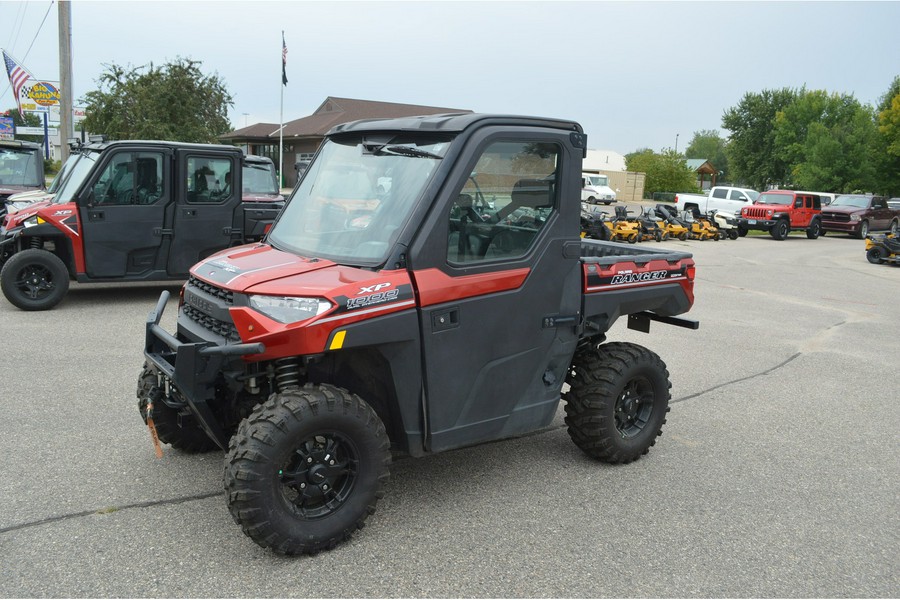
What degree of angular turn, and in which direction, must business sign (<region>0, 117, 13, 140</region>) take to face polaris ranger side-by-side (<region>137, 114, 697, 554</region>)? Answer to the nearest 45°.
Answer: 0° — it already faces it

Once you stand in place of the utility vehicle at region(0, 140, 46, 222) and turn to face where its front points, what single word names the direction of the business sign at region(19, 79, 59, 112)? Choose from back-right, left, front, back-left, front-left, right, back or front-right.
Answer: back-right

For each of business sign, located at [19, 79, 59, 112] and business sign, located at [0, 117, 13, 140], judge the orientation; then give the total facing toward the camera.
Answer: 2

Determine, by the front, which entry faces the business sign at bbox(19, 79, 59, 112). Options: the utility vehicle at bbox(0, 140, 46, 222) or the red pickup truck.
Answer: the red pickup truck

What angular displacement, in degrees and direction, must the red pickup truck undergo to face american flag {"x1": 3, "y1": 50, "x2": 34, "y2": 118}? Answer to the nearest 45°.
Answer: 0° — it already faces it

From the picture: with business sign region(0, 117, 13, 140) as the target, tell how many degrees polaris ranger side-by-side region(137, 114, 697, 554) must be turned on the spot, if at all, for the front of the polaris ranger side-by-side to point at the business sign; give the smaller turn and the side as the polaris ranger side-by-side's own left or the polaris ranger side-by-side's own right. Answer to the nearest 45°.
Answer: approximately 90° to the polaris ranger side-by-side's own right

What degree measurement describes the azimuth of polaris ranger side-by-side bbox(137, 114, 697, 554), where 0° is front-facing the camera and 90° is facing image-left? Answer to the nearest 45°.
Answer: approximately 45°

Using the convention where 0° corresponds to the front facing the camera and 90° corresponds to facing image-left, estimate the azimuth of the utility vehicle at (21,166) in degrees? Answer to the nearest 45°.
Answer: approximately 45°

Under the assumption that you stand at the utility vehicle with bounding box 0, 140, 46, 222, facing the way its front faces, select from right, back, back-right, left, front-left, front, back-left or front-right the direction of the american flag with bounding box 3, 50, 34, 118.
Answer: back-right

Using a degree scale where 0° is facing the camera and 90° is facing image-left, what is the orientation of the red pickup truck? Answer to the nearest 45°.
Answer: approximately 45°
